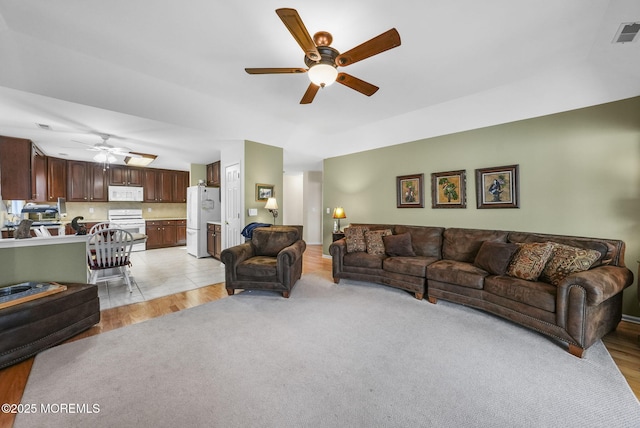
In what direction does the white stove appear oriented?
toward the camera

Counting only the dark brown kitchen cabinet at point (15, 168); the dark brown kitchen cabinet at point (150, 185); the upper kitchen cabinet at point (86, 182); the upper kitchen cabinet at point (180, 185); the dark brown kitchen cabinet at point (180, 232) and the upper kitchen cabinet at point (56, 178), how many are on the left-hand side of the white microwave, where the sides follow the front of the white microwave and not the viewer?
3

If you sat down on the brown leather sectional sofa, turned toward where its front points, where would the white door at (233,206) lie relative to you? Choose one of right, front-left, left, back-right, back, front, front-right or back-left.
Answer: front-right

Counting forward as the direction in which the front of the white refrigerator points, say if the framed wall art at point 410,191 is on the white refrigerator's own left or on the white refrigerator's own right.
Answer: on the white refrigerator's own left

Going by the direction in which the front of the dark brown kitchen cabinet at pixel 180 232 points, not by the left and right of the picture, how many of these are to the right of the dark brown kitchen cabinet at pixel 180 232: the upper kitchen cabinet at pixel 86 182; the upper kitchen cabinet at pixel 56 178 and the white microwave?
3

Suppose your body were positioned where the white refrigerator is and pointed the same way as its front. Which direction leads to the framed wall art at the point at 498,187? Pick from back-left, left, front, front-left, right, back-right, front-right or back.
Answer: left

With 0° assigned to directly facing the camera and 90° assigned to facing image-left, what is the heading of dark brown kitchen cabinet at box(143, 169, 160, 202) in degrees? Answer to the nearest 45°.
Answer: approximately 0°

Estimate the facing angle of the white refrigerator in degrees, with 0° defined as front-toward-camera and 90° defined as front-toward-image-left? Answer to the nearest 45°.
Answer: approximately 45°

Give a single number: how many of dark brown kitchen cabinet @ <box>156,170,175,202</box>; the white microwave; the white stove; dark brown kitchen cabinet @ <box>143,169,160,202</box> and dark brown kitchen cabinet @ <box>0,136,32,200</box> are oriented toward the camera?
4

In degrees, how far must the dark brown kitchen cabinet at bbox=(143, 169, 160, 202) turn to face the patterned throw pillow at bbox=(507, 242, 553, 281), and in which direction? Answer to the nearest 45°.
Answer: approximately 45° to its left

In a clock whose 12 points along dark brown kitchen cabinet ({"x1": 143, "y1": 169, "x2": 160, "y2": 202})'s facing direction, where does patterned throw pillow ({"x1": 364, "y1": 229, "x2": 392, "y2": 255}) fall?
The patterned throw pillow is roughly at 11 o'clock from the dark brown kitchen cabinet.
